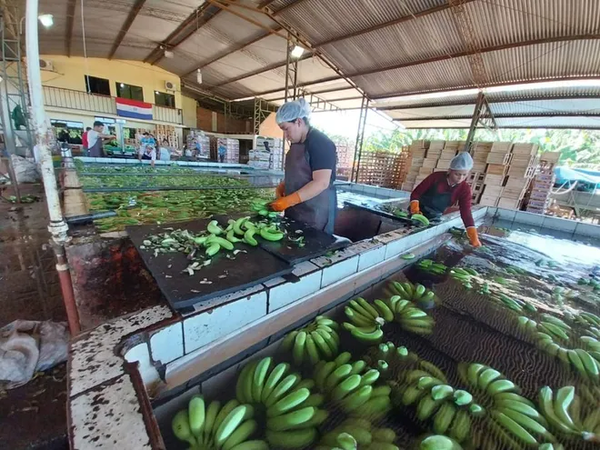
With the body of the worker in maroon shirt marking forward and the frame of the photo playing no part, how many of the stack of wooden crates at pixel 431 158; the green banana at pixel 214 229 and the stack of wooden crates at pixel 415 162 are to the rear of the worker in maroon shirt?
2

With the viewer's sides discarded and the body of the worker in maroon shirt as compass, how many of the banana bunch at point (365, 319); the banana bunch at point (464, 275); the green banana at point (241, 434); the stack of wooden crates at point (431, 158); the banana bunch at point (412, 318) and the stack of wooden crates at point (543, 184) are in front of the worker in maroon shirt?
4

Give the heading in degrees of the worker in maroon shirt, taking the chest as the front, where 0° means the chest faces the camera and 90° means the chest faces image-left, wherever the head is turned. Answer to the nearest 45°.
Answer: approximately 0°

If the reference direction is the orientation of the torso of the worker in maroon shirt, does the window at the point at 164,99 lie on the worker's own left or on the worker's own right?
on the worker's own right

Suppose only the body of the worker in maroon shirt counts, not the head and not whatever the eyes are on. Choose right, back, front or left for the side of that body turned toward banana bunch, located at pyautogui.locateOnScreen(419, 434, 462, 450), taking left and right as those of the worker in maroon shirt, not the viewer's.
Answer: front
